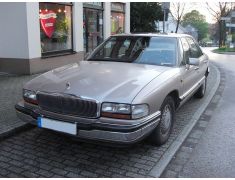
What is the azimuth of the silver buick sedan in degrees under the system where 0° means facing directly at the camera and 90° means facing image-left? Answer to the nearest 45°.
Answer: approximately 45°

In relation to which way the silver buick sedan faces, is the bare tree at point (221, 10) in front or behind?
behind

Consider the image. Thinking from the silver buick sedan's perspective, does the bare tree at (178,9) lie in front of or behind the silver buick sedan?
behind
